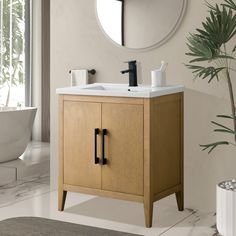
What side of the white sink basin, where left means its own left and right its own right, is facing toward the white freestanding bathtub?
right

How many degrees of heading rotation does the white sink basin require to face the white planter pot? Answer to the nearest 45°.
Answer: approximately 90° to its left

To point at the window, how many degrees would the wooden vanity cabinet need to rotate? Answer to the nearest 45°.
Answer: approximately 90° to its right

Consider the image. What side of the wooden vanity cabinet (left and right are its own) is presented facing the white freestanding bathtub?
right

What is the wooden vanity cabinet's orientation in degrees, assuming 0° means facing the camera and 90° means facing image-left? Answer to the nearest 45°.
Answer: approximately 45°

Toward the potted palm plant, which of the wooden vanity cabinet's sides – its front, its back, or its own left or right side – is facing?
left

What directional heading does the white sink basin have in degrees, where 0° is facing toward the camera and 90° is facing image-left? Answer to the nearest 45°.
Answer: approximately 45°

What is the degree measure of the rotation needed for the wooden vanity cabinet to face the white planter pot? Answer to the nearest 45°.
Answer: approximately 90° to its left
